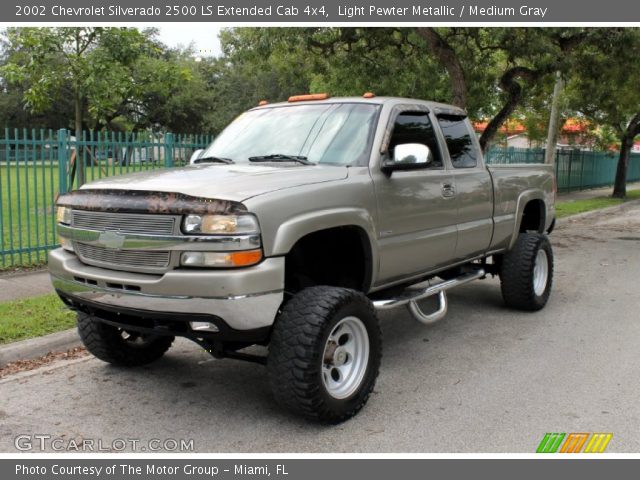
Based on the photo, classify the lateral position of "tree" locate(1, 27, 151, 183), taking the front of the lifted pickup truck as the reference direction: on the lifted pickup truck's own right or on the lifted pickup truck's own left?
on the lifted pickup truck's own right

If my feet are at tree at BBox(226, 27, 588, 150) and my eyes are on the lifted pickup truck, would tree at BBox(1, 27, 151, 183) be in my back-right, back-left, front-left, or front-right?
front-right

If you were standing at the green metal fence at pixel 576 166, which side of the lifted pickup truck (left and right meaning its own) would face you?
back

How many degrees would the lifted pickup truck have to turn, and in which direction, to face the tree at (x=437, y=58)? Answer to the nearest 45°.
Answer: approximately 135° to its right

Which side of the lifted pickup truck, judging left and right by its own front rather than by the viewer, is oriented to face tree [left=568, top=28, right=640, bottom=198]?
back

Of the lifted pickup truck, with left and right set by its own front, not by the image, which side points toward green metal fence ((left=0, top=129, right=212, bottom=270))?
right

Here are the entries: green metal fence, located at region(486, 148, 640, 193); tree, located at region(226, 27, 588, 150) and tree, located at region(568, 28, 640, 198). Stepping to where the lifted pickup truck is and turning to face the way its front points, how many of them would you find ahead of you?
0
